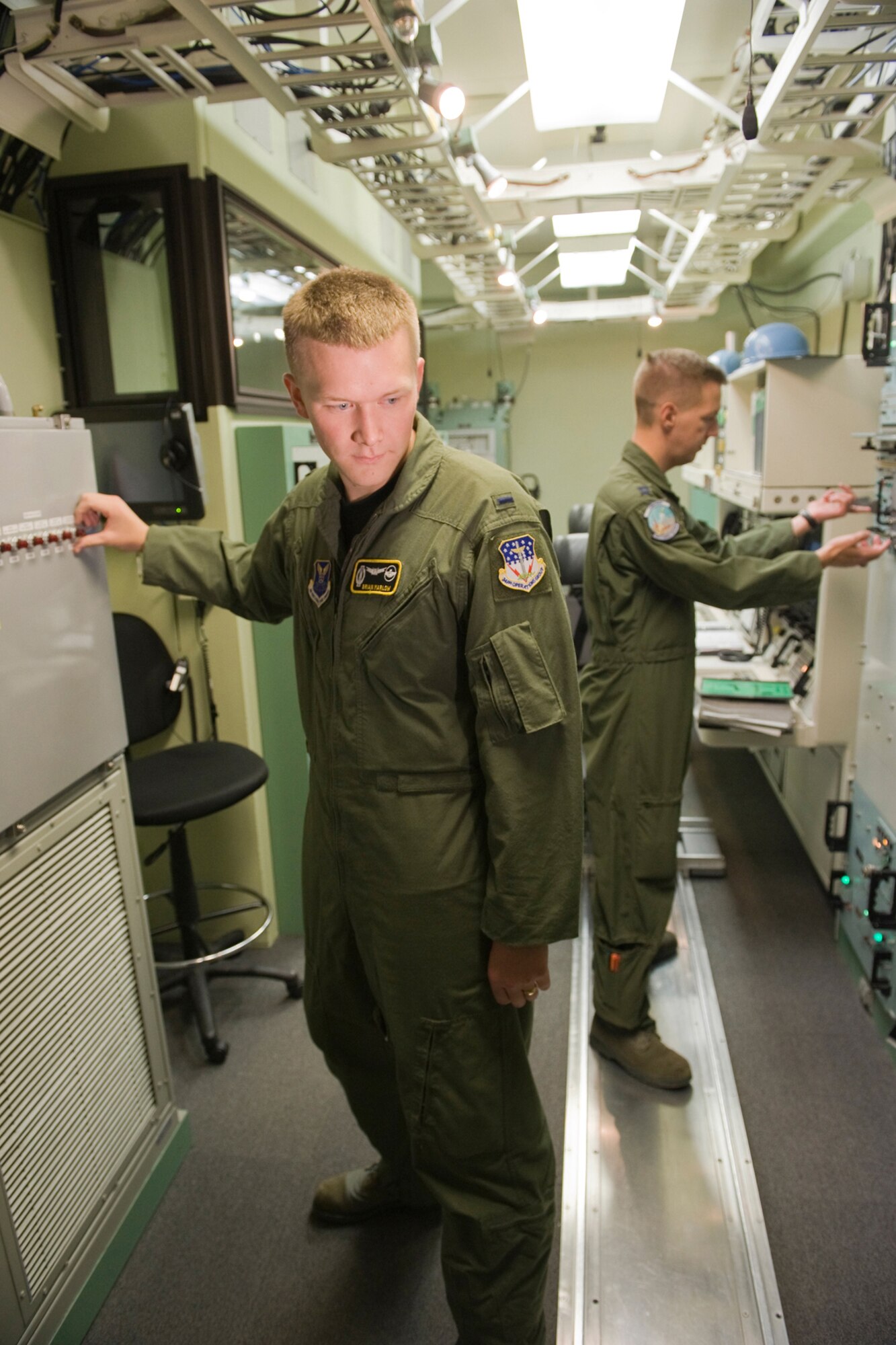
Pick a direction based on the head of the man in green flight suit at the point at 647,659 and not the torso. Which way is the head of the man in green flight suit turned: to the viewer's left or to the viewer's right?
to the viewer's right

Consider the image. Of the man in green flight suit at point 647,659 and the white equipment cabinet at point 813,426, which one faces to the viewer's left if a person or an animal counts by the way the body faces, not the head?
the white equipment cabinet

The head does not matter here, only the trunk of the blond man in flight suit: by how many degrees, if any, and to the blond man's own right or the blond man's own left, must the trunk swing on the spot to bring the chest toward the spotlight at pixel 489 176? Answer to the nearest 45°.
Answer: approximately 135° to the blond man's own right

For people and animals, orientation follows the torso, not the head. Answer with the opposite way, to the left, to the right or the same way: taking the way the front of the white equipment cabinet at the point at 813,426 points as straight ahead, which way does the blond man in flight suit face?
to the left

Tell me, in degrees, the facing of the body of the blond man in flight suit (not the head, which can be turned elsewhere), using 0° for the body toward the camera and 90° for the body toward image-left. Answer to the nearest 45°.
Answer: approximately 45°

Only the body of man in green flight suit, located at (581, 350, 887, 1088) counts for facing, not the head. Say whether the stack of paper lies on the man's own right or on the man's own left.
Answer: on the man's own left

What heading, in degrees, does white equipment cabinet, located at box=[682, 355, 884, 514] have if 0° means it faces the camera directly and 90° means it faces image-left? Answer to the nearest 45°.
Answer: approximately 90°

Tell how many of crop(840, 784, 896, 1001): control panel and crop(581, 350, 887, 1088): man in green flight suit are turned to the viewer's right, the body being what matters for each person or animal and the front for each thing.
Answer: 1

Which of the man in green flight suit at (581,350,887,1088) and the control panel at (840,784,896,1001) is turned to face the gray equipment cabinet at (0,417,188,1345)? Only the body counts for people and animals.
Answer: the control panel

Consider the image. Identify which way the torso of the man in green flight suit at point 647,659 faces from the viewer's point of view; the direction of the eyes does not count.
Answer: to the viewer's right

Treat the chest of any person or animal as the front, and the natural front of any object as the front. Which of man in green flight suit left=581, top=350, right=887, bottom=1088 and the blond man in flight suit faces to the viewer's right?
the man in green flight suit
